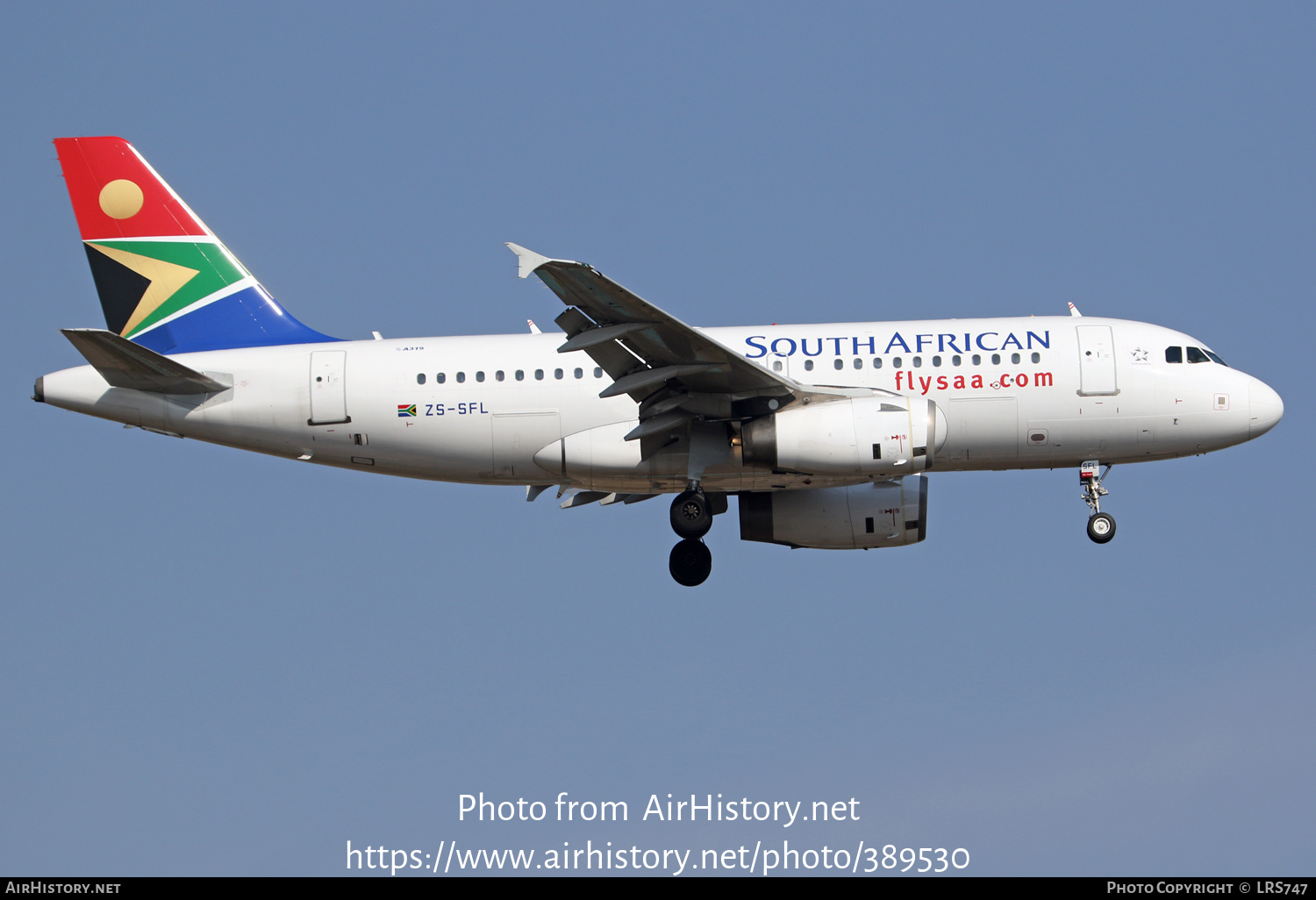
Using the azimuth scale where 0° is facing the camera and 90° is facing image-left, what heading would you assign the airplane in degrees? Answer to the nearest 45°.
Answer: approximately 270°
